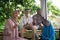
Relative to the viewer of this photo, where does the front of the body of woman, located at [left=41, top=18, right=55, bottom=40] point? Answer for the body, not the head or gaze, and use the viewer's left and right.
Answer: facing the viewer and to the left of the viewer

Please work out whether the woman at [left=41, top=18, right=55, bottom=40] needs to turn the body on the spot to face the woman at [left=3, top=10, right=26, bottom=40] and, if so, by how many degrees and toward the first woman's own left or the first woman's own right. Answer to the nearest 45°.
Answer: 0° — they already face them

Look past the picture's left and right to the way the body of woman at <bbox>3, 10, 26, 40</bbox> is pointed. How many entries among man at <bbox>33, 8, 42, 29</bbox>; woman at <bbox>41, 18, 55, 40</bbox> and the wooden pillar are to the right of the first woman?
0

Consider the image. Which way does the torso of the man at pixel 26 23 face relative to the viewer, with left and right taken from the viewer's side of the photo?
facing the viewer

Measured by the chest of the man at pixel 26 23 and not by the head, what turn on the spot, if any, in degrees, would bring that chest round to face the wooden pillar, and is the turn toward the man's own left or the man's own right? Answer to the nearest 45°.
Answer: approximately 135° to the man's own left

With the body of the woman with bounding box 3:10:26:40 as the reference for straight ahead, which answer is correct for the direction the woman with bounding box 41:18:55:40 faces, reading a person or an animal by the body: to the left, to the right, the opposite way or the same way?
to the right

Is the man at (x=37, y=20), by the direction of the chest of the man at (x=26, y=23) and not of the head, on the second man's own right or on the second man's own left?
on the second man's own left

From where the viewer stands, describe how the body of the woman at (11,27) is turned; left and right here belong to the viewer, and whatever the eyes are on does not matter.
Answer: facing the viewer and to the right of the viewer

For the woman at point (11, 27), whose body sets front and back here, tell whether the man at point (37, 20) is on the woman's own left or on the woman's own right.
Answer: on the woman's own left

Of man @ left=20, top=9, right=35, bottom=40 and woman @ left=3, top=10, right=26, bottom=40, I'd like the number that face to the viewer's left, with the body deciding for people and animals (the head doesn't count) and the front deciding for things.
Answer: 0

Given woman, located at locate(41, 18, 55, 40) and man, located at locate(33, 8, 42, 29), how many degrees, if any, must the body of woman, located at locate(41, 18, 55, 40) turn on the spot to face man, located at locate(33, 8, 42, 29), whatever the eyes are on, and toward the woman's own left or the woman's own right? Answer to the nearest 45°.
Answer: approximately 90° to the woman's own right
